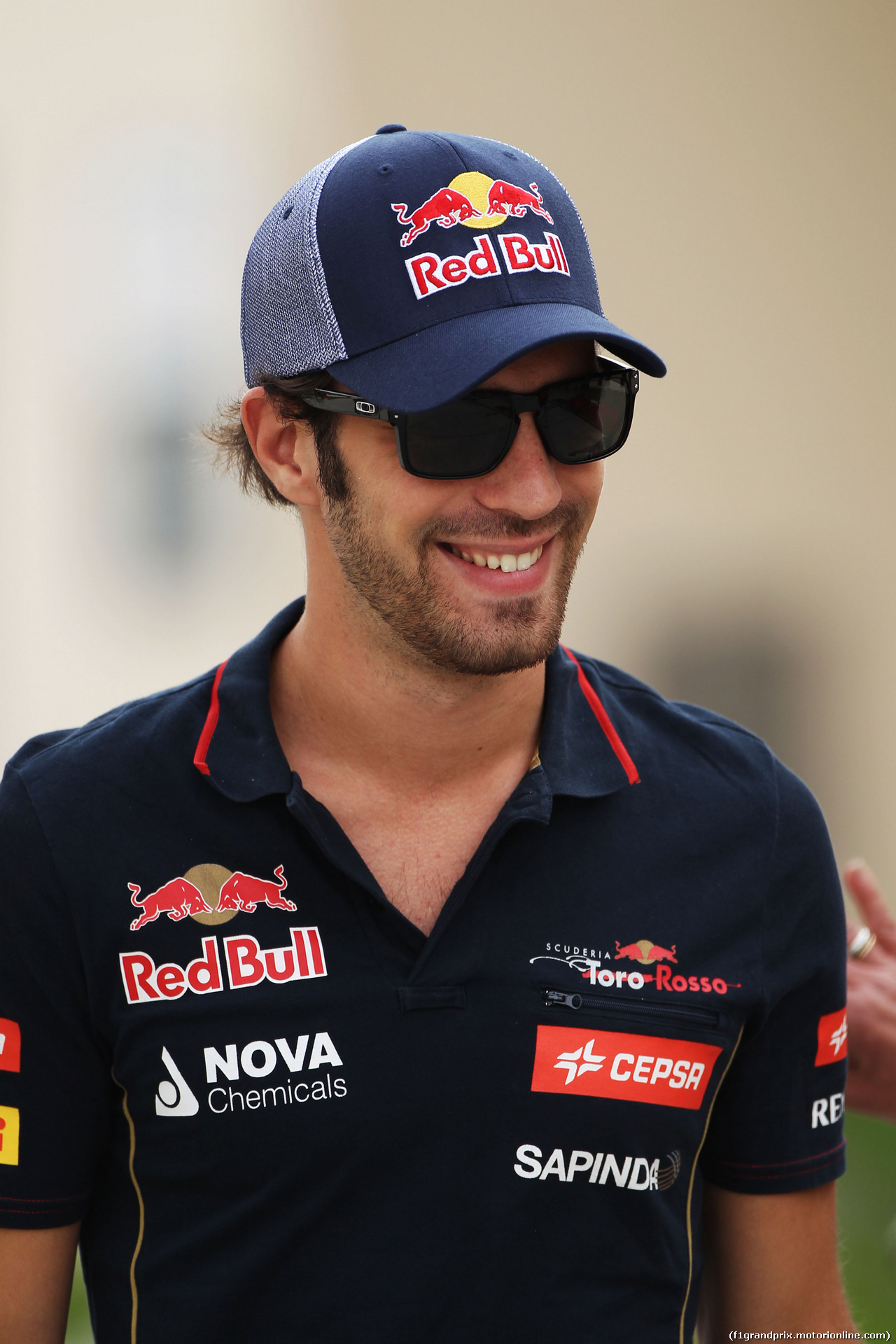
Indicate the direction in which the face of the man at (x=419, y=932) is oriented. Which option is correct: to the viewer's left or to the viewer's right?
to the viewer's right

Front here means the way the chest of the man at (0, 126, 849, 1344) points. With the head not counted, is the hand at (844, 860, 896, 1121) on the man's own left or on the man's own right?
on the man's own left

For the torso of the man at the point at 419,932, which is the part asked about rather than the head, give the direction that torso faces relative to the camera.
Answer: toward the camera
